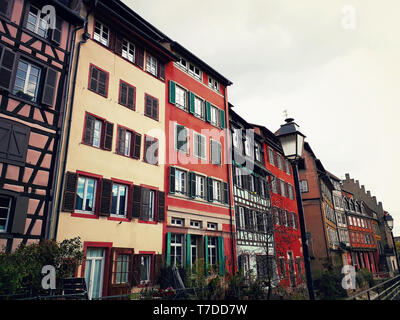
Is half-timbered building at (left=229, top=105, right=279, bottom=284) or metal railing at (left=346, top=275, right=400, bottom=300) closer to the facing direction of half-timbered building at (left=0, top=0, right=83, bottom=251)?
the metal railing

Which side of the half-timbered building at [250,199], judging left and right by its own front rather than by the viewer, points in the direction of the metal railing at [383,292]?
front

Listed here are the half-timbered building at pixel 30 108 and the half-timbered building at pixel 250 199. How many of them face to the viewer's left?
0

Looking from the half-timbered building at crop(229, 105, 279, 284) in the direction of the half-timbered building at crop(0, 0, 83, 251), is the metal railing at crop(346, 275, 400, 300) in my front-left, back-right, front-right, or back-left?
front-left

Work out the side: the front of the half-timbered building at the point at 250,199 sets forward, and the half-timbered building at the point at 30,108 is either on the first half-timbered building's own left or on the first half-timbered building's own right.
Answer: on the first half-timbered building's own right

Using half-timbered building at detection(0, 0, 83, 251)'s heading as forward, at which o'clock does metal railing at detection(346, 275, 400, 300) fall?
The metal railing is roughly at 11 o'clock from the half-timbered building.

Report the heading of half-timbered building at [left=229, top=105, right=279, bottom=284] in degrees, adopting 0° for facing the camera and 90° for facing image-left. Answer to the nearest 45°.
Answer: approximately 315°

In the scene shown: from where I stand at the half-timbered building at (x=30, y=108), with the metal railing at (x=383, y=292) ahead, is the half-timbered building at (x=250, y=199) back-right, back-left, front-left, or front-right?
front-left

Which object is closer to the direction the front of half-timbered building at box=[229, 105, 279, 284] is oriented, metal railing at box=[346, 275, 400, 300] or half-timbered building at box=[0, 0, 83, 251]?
the metal railing
